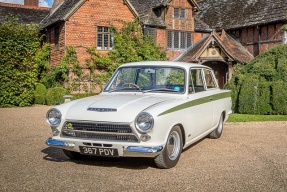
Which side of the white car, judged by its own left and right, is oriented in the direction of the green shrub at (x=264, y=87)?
back

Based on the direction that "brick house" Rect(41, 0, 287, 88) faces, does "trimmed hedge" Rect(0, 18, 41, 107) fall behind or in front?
in front

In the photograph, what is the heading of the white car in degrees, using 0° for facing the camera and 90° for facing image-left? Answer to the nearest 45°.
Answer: approximately 45°

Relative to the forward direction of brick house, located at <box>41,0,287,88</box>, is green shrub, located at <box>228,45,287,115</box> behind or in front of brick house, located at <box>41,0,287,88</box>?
in front

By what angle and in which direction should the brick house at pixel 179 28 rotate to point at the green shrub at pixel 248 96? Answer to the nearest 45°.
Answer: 0° — it already faces it

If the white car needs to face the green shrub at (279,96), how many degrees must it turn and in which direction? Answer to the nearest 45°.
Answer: approximately 180°

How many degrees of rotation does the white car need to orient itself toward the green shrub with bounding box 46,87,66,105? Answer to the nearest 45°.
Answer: approximately 135° to its right

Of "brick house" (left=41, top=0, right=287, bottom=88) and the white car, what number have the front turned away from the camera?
0

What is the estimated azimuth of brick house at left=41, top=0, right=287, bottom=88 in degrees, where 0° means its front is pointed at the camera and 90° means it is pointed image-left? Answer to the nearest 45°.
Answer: approximately 0°

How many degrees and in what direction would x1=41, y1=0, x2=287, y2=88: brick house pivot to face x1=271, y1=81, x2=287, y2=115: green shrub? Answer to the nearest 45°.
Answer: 0° — it already faces it

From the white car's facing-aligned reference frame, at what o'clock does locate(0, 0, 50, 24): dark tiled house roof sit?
The dark tiled house roof is roughly at 4 o'clock from the white car.

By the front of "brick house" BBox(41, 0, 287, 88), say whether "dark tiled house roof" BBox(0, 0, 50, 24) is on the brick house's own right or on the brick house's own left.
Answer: on the brick house's own right

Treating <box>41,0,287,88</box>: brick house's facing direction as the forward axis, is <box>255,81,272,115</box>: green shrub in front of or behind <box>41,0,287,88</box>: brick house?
in front

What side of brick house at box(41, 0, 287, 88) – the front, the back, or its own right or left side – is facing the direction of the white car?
front
